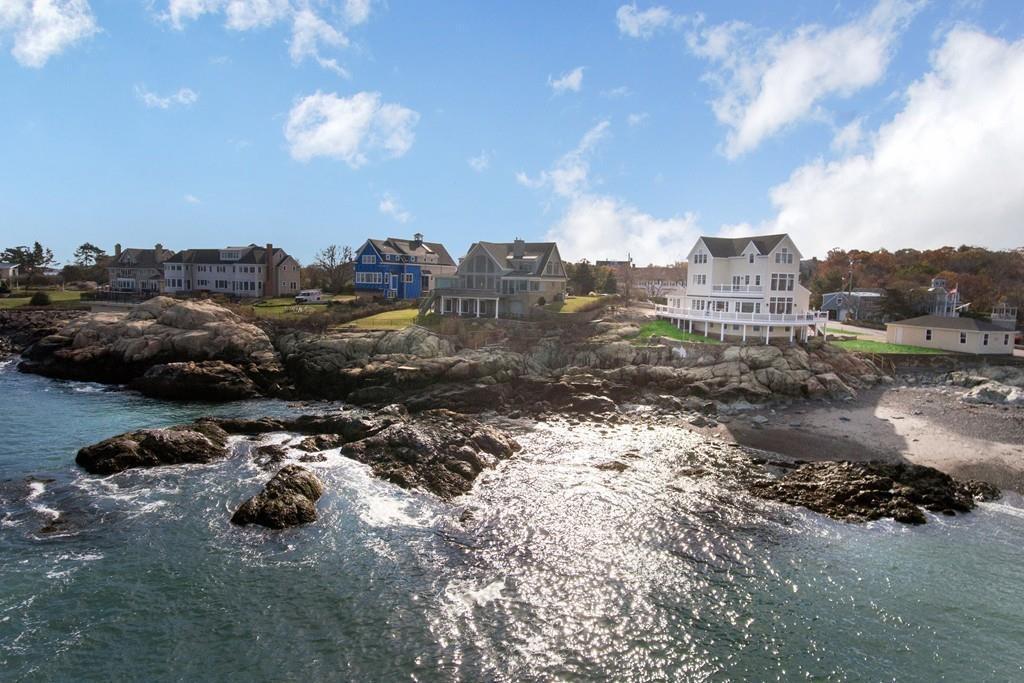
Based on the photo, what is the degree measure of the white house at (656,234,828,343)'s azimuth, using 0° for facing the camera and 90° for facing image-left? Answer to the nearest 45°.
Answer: approximately 0°

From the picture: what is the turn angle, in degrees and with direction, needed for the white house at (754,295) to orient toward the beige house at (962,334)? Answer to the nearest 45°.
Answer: approximately 90° to its left

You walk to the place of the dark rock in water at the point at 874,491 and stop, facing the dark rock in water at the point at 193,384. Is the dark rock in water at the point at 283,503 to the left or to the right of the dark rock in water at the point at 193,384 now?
left

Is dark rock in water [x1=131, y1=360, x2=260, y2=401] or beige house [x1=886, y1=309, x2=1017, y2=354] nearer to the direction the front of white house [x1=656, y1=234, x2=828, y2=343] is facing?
the dark rock in water

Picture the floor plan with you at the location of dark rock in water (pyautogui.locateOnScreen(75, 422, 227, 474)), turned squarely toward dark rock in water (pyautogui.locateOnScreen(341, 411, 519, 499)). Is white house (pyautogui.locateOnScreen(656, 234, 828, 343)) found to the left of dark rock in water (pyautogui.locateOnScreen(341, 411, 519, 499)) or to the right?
left

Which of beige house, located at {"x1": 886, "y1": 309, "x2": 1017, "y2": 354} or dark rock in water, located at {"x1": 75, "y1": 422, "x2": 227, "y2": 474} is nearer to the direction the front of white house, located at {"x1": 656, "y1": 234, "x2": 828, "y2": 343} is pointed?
the dark rock in water

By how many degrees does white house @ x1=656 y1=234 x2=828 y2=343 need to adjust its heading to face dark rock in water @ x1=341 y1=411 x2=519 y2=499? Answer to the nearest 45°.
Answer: approximately 45° to its right

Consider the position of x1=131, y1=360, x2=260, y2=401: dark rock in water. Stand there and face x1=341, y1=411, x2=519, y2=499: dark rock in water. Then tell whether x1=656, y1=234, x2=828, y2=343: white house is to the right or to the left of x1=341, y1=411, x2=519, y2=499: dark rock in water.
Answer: left

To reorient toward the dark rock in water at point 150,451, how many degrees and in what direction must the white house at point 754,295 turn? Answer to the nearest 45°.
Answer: approximately 45° to its right

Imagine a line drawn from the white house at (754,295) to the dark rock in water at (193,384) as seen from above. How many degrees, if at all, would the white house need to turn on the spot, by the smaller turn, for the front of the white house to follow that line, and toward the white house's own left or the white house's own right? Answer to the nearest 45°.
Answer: approximately 45° to the white house's own right

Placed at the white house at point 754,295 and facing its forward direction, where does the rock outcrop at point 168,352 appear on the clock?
The rock outcrop is roughly at 2 o'clock from the white house.

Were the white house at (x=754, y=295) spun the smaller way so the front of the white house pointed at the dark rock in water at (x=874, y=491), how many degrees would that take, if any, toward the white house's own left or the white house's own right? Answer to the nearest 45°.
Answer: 0° — it already faces it
